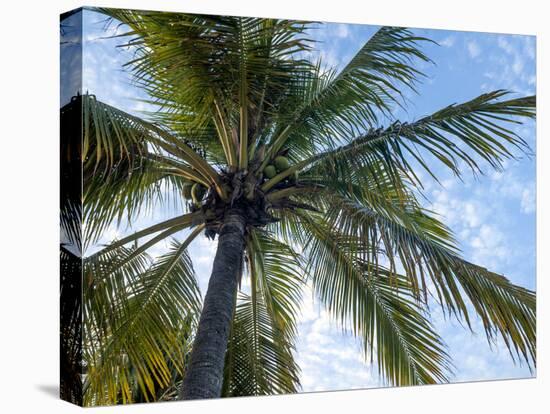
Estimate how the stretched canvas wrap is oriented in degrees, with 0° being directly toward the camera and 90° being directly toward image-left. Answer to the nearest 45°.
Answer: approximately 315°
